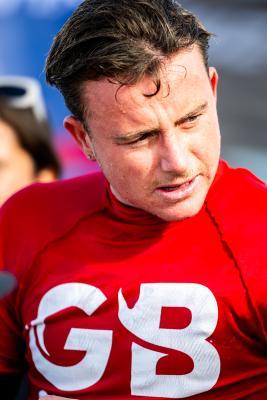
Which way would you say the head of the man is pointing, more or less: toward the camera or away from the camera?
toward the camera

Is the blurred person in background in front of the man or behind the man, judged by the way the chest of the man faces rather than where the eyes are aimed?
behind

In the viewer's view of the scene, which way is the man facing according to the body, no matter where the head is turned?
toward the camera
